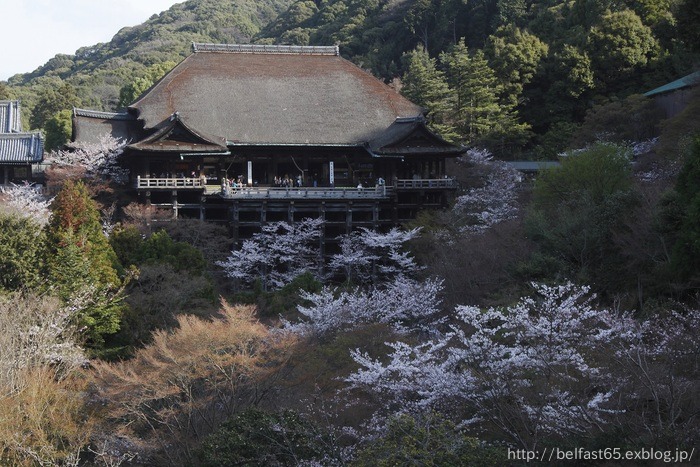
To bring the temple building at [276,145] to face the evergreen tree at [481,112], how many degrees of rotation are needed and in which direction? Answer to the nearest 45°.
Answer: approximately 135° to its left

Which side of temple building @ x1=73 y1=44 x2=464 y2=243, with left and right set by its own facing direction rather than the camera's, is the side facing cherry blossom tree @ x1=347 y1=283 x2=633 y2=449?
front

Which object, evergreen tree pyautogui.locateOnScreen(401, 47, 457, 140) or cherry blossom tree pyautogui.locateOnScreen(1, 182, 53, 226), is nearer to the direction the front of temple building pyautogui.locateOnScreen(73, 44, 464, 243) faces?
the cherry blossom tree

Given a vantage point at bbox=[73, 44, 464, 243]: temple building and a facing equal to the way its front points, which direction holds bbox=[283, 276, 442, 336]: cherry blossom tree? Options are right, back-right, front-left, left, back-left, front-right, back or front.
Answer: front

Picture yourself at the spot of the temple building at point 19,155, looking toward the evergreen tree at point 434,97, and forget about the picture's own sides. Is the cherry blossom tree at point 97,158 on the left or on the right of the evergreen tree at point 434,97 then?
right

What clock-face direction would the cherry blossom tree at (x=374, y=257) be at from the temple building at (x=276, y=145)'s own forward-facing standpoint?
The cherry blossom tree is roughly at 11 o'clock from the temple building.

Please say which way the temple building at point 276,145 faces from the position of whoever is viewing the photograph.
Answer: facing the viewer

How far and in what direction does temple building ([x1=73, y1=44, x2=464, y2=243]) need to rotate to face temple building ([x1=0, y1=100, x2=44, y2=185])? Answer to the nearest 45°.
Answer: approximately 90° to its right

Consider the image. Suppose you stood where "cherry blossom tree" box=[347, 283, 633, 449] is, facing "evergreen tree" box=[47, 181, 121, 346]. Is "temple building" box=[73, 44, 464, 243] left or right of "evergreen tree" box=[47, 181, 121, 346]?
right

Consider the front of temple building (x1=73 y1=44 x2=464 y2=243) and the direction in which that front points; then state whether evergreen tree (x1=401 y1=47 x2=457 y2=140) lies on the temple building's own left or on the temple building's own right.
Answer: on the temple building's own left

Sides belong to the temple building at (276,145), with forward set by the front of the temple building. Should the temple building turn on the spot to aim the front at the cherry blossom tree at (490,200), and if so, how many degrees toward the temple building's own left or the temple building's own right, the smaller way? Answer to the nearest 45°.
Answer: approximately 45° to the temple building's own left

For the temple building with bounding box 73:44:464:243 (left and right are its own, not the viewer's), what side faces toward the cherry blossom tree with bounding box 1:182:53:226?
right

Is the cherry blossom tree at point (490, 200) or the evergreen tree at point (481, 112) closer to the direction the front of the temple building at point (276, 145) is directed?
the cherry blossom tree

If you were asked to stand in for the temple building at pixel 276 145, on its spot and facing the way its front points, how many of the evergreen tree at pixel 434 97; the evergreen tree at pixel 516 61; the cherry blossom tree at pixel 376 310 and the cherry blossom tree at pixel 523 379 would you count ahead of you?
2

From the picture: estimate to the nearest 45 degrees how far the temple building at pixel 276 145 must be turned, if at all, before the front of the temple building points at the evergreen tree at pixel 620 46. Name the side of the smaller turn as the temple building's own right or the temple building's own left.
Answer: approximately 90° to the temple building's own left
